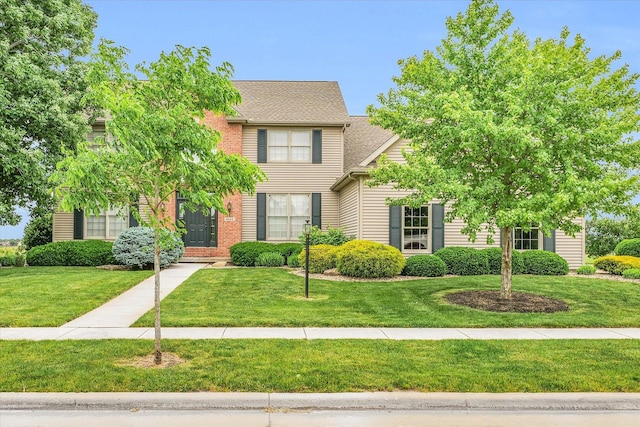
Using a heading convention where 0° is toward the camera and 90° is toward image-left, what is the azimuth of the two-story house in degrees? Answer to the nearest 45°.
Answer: approximately 0°

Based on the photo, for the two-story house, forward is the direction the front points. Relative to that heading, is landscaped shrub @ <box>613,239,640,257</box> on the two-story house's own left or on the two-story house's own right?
on the two-story house's own left

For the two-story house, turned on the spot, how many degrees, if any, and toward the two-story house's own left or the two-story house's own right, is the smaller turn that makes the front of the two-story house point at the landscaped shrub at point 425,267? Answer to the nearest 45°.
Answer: approximately 45° to the two-story house's own left

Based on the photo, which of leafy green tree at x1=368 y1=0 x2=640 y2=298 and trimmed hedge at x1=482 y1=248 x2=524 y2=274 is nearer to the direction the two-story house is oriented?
the leafy green tree

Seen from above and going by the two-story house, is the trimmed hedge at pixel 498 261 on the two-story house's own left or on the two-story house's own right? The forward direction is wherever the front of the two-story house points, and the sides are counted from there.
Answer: on the two-story house's own left

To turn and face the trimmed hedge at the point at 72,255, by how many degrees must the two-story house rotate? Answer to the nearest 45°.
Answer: approximately 90° to its right

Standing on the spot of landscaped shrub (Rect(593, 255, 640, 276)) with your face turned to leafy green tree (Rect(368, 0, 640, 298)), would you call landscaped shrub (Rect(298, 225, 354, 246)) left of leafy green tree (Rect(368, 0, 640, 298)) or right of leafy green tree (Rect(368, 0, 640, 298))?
right

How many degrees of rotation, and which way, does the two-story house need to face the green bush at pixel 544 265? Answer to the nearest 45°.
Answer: approximately 45° to its left

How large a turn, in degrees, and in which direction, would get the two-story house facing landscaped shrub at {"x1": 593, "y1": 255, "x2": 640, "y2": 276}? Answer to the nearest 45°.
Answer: approximately 90° to its left

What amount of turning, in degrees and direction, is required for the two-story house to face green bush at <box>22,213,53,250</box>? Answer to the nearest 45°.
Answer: approximately 90° to its right
